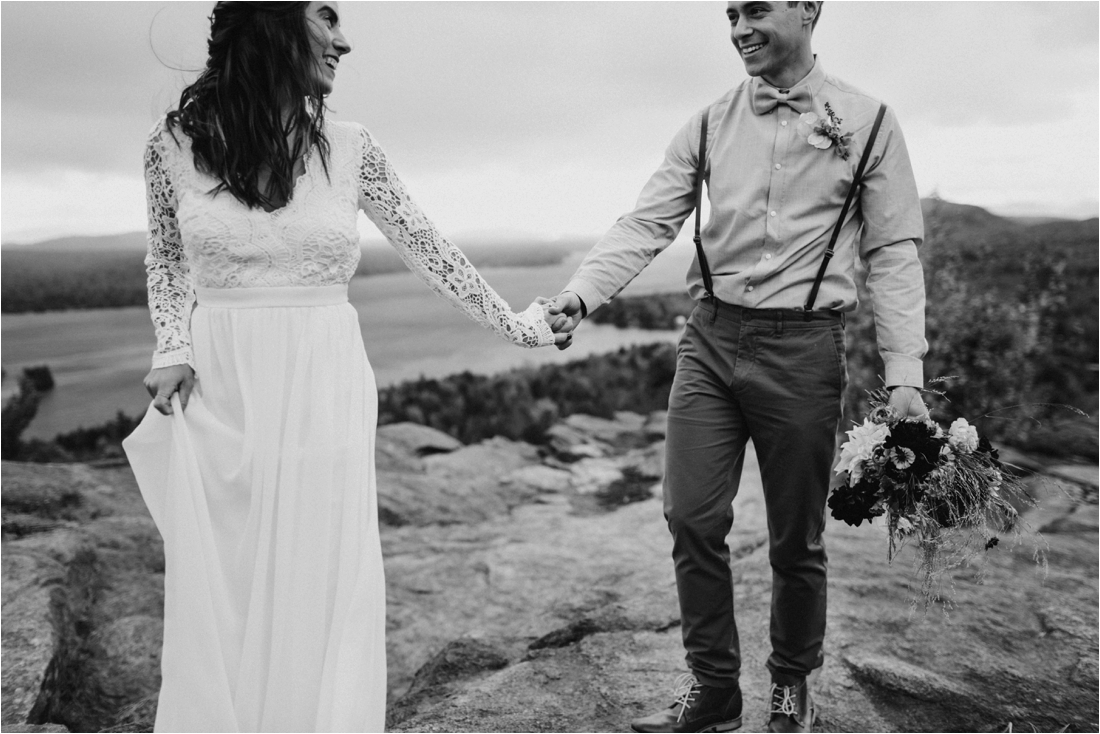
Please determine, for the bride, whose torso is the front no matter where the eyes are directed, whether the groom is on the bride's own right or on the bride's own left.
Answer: on the bride's own left

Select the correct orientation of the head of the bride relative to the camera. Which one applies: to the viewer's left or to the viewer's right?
to the viewer's right

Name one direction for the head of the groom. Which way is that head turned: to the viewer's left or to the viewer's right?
to the viewer's left

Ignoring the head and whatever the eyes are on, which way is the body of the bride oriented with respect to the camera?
toward the camera
